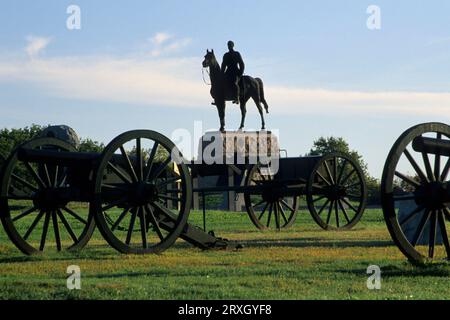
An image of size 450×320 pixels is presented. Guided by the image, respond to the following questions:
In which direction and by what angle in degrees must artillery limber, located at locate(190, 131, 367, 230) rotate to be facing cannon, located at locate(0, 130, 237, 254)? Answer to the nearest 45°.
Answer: approximately 45° to its left

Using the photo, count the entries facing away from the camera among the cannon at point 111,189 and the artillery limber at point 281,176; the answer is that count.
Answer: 0

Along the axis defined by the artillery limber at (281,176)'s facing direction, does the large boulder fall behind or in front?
in front

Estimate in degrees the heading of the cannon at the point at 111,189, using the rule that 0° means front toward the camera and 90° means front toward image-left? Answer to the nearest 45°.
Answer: approximately 45°

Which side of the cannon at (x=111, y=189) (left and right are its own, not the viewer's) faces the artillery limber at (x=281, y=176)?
back
